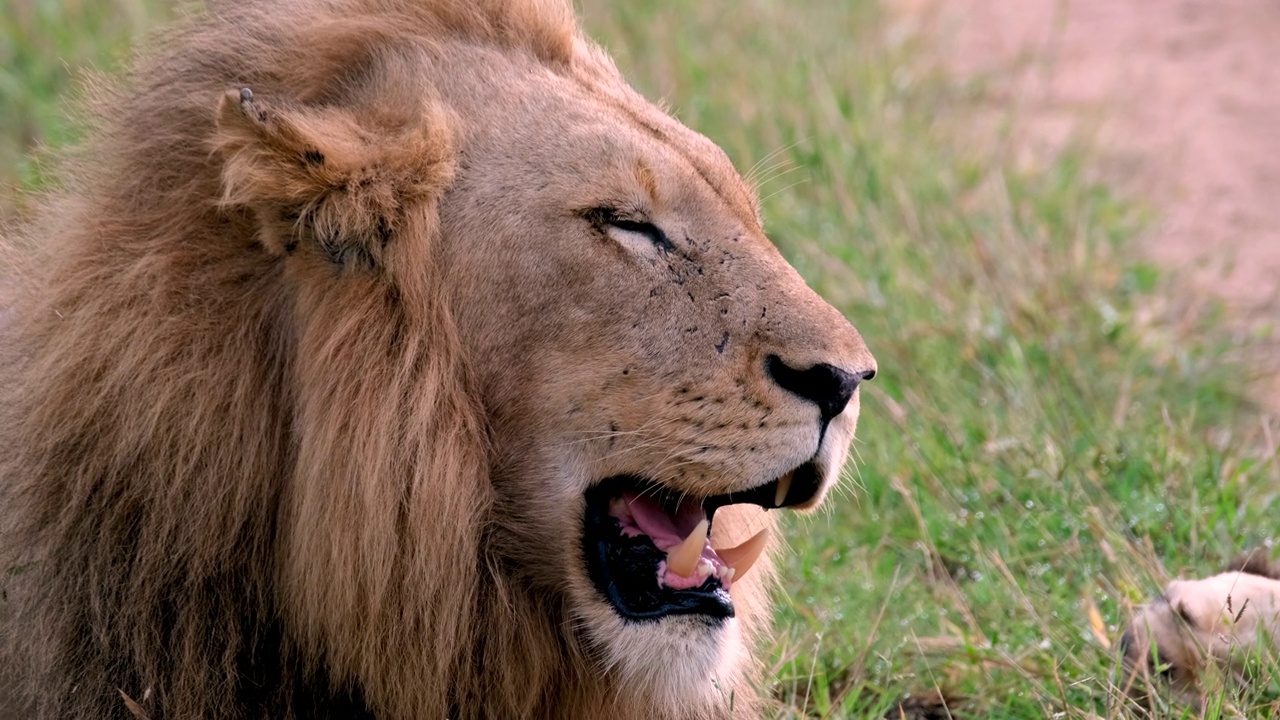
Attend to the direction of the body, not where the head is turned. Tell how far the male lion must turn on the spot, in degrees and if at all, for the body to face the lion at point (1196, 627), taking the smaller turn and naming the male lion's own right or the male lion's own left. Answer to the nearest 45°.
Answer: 0° — it already faces it

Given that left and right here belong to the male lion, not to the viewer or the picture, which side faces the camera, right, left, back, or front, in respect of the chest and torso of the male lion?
right
